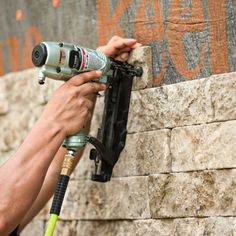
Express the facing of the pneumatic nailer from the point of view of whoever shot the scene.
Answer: facing away from the viewer and to the right of the viewer
